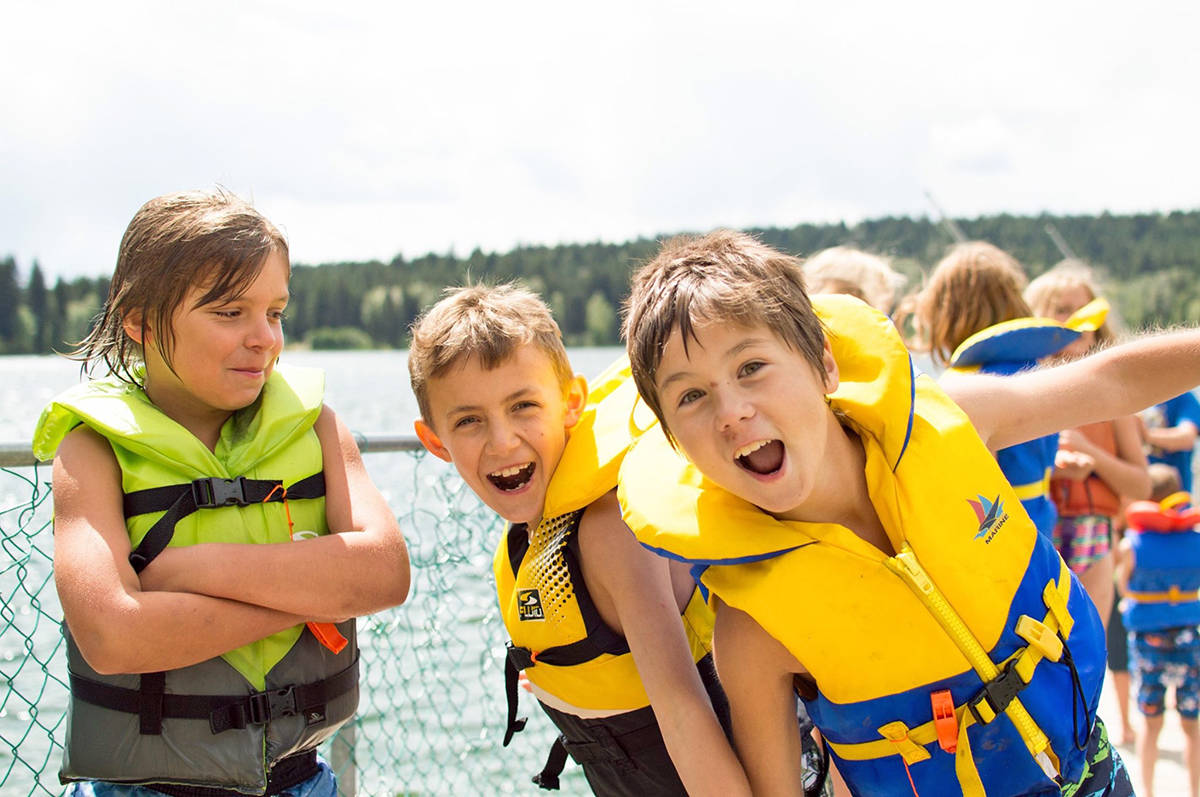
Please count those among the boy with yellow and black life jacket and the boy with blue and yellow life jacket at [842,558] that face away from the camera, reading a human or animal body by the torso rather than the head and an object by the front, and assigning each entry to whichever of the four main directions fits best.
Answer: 0

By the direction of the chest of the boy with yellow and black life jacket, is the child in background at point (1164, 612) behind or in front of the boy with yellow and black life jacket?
behind

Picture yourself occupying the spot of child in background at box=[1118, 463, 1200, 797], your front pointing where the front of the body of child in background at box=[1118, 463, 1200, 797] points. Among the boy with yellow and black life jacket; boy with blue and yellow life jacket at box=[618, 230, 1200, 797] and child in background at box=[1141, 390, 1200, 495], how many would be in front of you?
1

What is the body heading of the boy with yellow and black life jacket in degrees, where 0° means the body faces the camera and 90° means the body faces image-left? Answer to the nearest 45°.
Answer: approximately 45°

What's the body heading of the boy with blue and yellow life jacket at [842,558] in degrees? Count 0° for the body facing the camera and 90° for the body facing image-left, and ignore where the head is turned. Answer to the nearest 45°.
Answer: approximately 0°

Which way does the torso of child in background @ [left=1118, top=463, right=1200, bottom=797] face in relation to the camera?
away from the camera

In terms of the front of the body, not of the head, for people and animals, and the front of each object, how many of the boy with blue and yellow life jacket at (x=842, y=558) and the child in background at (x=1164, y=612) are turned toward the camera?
1

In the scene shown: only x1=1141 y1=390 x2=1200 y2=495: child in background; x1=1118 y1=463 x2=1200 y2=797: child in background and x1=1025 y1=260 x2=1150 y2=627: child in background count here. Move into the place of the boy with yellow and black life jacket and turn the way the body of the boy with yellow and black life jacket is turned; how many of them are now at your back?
3

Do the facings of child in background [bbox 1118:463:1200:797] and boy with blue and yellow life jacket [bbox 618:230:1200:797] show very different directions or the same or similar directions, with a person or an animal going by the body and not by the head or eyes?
very different directions

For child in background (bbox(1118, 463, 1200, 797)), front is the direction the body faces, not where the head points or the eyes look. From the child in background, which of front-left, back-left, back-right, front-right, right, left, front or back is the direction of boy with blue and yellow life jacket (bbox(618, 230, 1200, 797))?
back

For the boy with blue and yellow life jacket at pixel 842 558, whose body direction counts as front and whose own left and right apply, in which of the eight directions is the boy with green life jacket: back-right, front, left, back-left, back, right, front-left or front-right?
right

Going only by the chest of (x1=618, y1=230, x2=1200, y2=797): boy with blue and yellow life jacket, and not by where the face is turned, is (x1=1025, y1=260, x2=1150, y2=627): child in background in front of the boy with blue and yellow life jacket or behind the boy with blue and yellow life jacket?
behind

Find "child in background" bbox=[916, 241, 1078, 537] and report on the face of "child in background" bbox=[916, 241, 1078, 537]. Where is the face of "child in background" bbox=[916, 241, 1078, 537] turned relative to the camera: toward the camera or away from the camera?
away from the camera

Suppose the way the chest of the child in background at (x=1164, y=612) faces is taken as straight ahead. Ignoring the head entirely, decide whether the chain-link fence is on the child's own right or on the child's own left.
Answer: on the child's own left

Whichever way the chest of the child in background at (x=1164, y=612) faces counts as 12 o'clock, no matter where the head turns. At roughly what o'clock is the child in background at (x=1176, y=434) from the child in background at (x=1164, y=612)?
the child in background at (x=1176, y=434) is roughly at 12 o'clock from the child in background at (x=1164, y=612).

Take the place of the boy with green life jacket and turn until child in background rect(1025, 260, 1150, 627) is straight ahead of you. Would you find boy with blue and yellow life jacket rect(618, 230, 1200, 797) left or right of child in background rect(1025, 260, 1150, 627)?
right
